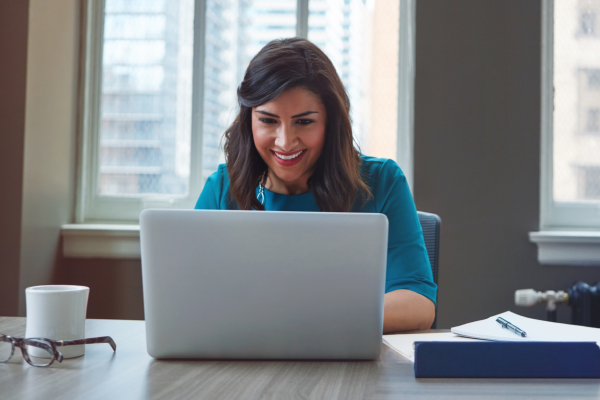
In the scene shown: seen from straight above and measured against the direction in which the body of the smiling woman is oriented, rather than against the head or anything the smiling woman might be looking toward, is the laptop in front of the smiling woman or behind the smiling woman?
in front

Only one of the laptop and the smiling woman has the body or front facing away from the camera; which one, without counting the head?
the laptop

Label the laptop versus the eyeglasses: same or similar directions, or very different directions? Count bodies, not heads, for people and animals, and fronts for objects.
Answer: very different directions

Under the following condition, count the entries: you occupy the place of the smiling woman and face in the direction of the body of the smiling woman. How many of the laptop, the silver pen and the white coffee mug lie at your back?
0

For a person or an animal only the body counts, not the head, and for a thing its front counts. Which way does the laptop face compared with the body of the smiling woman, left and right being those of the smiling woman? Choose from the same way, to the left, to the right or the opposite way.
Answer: the opposite way

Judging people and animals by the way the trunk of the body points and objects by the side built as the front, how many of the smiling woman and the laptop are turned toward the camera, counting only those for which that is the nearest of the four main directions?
1

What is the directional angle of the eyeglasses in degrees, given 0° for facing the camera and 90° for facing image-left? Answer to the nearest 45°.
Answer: approximately 45°

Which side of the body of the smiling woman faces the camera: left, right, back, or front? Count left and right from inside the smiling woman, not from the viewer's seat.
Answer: front

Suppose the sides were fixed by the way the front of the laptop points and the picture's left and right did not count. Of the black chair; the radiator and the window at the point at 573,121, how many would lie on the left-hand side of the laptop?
0

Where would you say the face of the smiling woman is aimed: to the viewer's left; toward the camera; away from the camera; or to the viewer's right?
toward the camera

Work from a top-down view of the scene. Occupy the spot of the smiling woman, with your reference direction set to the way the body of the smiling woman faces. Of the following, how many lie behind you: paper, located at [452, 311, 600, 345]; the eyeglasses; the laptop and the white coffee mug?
0

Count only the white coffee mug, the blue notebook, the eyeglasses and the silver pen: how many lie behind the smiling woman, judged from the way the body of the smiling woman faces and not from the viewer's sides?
0

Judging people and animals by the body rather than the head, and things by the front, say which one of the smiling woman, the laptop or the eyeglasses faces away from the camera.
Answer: the laptop

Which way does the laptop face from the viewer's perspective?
away from the camera
